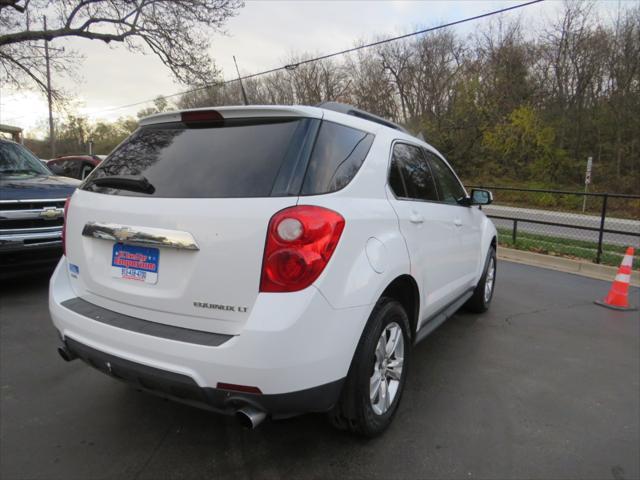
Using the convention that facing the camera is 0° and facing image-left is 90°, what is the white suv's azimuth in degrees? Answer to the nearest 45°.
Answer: approximately 225°

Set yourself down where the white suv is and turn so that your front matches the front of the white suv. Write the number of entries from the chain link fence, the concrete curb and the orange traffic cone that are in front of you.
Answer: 3

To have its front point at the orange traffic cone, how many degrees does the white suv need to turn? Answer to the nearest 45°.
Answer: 0° — it already faces it

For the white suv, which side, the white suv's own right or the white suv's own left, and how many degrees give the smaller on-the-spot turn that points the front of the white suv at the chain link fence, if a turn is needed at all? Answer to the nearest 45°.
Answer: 0° — it already faces it

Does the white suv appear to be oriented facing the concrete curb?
yes
